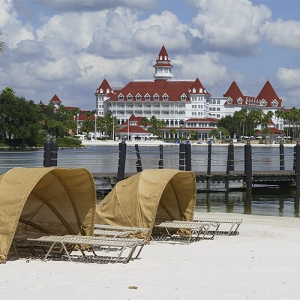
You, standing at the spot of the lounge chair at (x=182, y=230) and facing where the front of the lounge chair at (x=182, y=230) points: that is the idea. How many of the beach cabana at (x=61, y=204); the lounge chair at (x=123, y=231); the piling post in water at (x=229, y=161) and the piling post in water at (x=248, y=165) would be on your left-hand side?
2

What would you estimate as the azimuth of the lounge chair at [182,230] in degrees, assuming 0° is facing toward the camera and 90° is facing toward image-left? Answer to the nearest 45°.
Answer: approximately 270°

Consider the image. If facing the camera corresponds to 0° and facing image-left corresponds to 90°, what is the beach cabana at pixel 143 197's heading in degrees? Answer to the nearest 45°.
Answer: approximately 315°

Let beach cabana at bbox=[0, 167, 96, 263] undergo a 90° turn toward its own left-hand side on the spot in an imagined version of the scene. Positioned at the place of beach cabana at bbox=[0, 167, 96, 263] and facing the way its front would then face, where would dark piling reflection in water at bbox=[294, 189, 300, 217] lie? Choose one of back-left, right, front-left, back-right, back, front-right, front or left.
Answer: front

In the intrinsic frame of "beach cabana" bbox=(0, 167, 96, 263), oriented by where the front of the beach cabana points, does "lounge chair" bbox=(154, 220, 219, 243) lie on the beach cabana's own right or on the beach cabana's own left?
on the beach cabana's own left

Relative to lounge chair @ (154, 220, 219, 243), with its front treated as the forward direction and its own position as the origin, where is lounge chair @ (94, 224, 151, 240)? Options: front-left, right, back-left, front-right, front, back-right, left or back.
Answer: back-right

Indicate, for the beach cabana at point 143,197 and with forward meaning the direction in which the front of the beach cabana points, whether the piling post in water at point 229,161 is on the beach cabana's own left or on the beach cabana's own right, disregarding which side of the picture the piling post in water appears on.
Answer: on the beach cabana's own left
